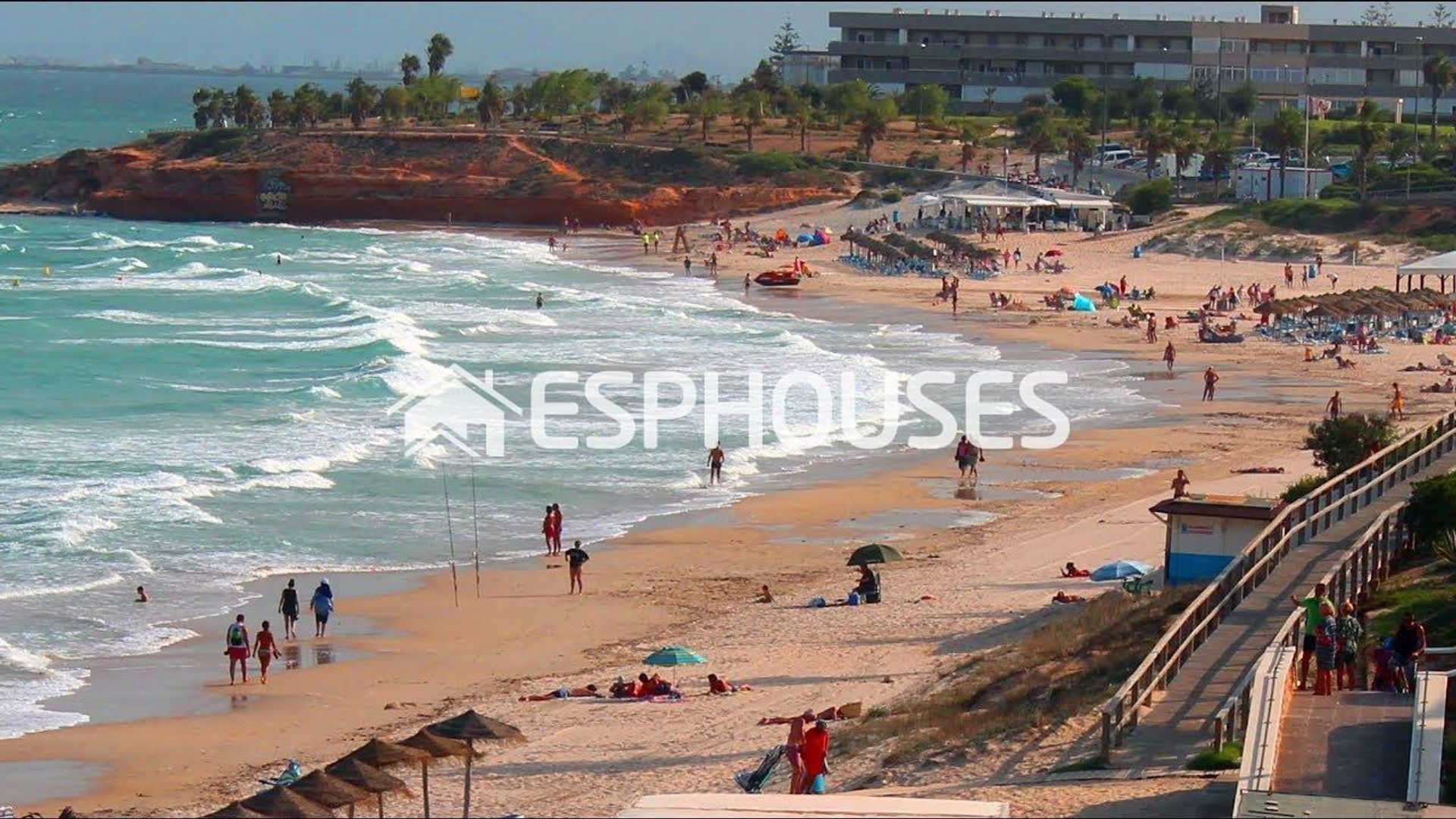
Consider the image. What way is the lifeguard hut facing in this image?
to the viewer's left

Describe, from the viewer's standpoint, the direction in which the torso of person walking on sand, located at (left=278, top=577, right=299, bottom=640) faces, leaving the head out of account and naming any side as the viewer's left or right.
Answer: facing away from the viewer

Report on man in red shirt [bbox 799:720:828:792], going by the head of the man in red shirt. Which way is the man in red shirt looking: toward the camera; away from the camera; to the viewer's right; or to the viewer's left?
away from the camera

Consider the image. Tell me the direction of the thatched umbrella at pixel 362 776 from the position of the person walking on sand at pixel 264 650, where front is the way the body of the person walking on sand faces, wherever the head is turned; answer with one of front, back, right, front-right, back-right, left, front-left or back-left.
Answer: back

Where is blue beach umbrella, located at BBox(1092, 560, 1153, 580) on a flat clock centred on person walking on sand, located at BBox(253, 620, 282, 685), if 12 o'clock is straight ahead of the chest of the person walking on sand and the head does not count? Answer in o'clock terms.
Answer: The blue beach umbrella is roughly at 3 o'clock from the person walking on sand.

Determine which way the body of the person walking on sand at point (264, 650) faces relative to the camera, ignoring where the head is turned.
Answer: away from the camera
